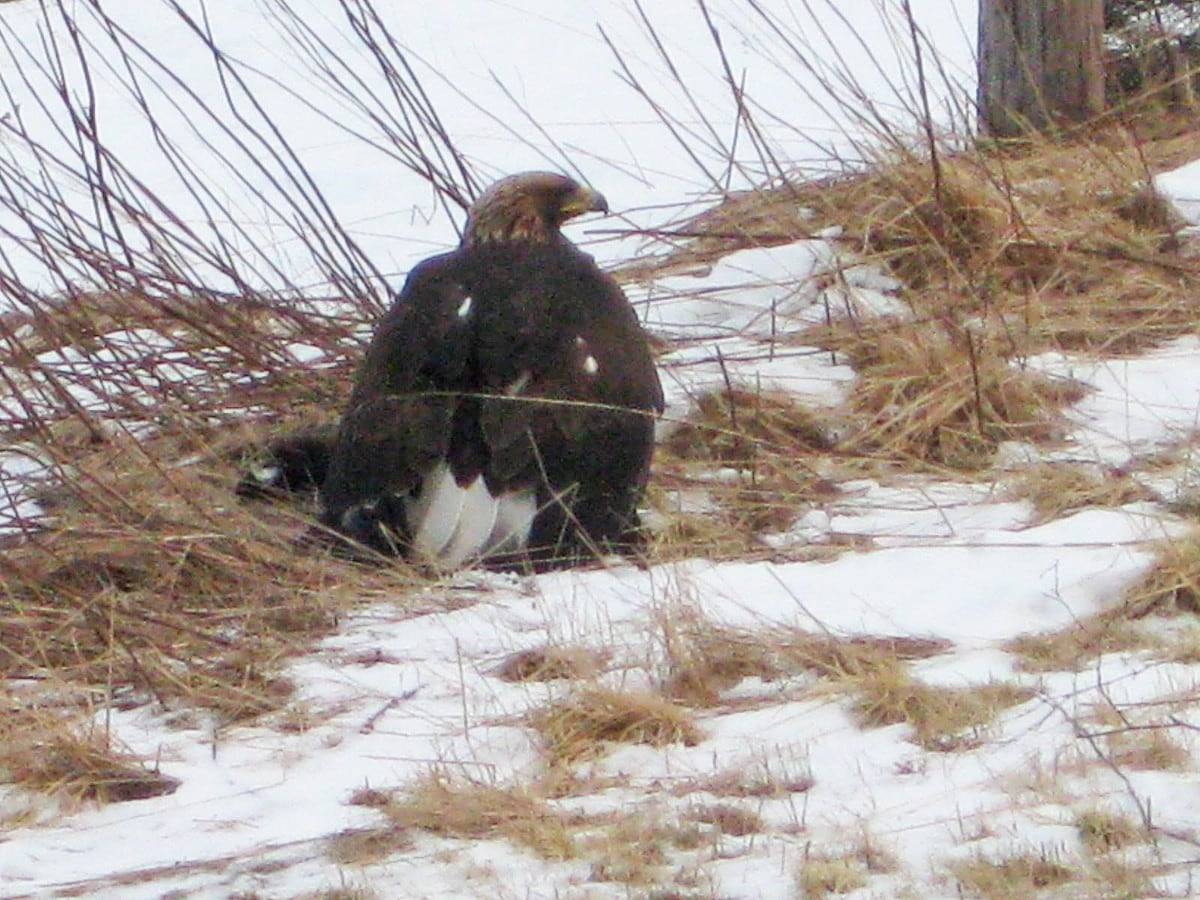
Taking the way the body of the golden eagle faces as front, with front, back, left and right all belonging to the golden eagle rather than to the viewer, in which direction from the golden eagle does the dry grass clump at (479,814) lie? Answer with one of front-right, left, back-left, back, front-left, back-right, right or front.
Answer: back

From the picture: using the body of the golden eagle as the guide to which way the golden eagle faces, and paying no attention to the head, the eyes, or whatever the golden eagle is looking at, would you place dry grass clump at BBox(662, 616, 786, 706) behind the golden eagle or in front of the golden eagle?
behind

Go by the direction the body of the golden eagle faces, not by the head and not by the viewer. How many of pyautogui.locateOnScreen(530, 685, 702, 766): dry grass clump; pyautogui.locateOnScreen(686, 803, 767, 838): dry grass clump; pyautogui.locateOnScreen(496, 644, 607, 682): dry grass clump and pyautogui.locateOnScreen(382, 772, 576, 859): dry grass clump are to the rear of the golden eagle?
4

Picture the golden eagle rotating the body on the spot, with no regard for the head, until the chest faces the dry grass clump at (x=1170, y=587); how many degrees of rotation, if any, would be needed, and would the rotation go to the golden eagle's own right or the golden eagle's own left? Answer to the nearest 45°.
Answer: approximately 135° to the golden eagle's own right

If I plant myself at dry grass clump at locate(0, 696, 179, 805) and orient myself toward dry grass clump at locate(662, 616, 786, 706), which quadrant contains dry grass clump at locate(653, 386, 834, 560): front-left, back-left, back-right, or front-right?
front-left

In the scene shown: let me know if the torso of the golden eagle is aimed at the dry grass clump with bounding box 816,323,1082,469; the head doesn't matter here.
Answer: no

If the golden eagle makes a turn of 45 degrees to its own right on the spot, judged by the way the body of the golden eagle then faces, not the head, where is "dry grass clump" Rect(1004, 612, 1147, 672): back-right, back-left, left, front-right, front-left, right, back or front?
right

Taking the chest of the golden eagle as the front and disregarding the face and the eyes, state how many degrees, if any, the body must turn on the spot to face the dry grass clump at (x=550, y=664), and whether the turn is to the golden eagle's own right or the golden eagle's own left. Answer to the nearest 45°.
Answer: approximately 180°

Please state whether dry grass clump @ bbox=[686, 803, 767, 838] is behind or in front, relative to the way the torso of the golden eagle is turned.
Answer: behind

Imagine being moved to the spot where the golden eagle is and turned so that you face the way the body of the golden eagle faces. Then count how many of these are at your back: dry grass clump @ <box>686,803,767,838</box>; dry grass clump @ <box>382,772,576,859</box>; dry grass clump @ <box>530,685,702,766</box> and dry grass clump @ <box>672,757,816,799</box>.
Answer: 4

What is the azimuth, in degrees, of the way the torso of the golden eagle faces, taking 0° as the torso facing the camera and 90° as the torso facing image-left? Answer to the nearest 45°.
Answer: approximately 180°

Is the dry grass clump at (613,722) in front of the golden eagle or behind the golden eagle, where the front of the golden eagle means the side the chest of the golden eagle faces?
behind

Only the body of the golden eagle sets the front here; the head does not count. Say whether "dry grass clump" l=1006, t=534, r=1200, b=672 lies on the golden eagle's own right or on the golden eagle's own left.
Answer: on the golden eagle's own right

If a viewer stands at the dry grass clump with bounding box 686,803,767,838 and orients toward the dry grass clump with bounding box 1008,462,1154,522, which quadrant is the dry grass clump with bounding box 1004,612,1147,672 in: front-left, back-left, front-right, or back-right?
front-right

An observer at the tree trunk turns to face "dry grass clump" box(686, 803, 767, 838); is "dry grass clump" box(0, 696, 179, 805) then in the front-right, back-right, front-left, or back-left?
front-right

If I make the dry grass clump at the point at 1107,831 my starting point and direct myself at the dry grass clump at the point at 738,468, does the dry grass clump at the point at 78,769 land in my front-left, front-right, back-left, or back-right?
front-left

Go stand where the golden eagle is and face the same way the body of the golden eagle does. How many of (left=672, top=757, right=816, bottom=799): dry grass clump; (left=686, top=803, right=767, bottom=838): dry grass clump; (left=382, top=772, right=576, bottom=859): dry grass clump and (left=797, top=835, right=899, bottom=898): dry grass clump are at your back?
4
